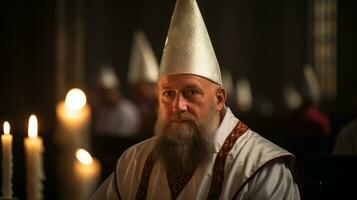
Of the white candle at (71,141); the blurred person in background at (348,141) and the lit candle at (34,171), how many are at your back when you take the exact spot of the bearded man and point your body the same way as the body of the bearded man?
1

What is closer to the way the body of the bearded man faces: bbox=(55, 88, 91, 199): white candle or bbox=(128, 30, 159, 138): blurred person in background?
the white candle

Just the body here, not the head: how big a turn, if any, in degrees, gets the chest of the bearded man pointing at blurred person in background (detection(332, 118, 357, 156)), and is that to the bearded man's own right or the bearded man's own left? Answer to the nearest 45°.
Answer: approximately 180°

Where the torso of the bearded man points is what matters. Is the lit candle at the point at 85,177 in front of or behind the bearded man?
in front

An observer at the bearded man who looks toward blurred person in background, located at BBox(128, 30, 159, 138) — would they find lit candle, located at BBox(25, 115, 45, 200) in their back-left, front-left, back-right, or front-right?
back-left

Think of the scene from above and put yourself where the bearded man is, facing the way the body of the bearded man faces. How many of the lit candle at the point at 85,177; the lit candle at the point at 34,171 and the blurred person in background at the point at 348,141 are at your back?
1

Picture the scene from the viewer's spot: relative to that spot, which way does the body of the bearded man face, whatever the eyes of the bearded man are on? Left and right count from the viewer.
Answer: facing the viewer and to the left of the viewer

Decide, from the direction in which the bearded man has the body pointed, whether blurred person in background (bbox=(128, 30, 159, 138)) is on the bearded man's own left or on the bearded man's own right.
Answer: on the bearded man's own right
